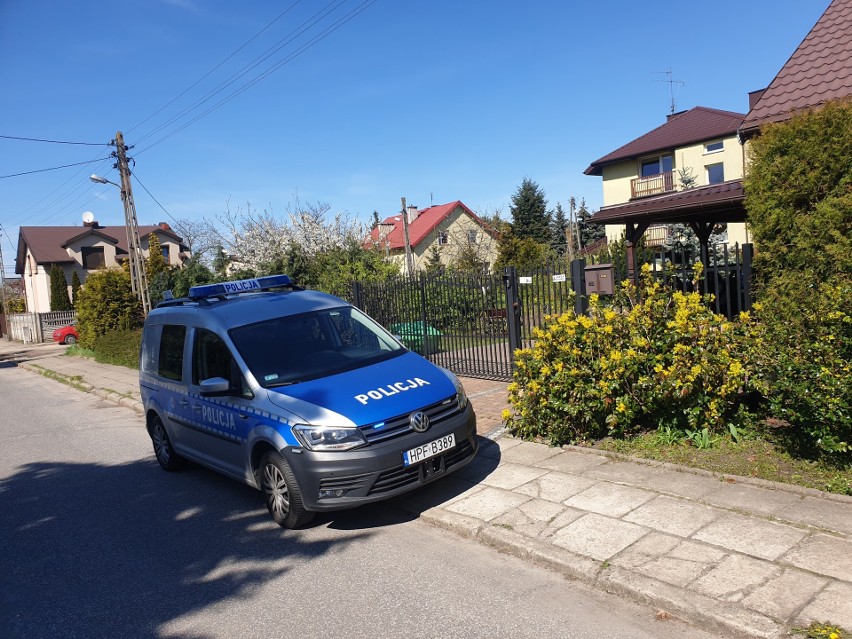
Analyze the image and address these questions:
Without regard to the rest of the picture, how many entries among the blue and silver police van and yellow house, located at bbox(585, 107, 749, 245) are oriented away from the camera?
0

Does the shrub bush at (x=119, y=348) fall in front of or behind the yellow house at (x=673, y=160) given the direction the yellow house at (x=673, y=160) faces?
in front

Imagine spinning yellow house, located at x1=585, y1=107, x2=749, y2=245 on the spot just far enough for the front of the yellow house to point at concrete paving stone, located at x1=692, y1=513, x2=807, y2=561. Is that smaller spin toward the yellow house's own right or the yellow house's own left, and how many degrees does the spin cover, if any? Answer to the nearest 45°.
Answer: approximately 45° to the yellow house's own left

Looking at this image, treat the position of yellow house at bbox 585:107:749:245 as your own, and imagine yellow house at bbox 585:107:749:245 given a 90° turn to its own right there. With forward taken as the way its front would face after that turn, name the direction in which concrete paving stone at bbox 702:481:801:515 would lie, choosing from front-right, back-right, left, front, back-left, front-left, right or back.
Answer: back-left

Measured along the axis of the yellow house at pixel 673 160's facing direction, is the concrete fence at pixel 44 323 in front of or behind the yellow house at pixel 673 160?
in front

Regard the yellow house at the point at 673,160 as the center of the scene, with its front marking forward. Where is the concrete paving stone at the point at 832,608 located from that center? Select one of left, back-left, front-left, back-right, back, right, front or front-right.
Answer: front-left

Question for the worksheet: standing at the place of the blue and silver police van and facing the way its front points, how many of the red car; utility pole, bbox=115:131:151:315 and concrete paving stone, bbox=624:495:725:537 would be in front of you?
1

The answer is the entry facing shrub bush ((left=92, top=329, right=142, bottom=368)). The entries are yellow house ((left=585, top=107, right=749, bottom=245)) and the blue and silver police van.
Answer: the yellow house

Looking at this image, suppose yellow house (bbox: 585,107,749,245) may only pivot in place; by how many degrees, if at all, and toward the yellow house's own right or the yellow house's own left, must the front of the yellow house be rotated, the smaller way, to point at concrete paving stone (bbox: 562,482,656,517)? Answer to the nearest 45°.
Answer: approximately 45° to the yellow house's own left

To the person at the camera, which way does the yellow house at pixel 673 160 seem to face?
facing the viewer and to the left of the viewer

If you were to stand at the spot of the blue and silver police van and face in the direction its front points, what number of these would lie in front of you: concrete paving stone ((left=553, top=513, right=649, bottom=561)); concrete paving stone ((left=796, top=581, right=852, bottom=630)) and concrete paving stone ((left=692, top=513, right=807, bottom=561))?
3

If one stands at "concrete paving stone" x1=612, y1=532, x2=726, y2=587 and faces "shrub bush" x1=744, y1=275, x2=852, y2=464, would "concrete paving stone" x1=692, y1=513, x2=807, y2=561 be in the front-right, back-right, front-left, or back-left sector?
front-right

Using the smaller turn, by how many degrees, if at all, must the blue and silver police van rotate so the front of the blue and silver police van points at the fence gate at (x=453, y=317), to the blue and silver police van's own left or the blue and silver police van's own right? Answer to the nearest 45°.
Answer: approximately 90° to the blue and silver police van's own left

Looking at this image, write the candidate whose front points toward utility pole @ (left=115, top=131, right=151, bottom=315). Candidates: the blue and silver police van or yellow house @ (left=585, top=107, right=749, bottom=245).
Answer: the yellow house

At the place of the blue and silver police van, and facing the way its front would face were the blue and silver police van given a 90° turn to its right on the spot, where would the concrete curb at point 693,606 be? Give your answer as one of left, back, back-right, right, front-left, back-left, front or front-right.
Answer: left
